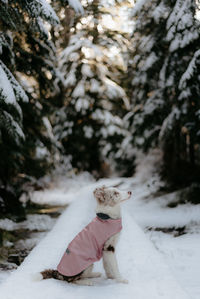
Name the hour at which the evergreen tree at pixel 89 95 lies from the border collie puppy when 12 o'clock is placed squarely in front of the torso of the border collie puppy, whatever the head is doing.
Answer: The evergreen tree is roughly at 9 o'clock from the border collie puppy.

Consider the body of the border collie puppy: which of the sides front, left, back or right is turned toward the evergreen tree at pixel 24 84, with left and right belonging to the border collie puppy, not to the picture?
left

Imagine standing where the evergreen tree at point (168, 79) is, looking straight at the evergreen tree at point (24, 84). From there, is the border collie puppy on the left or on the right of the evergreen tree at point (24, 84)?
left

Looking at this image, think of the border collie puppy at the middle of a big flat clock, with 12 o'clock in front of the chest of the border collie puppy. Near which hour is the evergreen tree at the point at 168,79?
The evergreen tree is roughly at 10 o'clock from the border collie puppy.

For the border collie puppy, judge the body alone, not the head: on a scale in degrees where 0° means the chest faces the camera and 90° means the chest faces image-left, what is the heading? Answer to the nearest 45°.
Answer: approximately 270°
